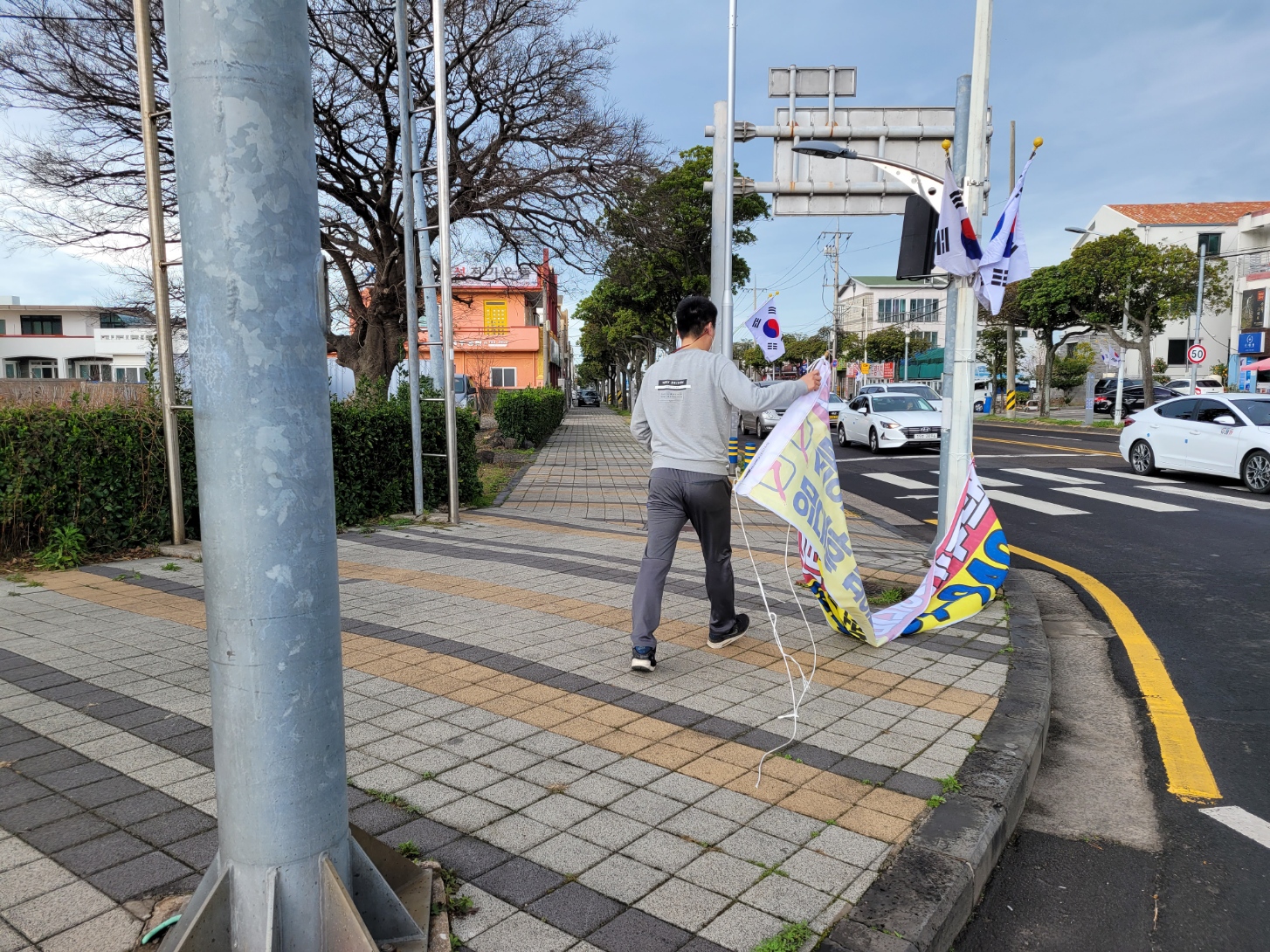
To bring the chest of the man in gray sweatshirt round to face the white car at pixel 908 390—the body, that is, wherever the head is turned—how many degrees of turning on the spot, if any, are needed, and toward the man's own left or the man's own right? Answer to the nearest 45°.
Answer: approximately 45° to the man's own left

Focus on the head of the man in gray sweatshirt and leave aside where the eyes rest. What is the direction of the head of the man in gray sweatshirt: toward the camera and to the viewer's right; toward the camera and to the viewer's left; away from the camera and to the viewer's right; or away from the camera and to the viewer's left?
away from the camera and to the viewer's right

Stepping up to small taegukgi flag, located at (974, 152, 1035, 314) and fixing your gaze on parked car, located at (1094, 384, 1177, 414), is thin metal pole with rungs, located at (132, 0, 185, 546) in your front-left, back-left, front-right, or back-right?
back-left

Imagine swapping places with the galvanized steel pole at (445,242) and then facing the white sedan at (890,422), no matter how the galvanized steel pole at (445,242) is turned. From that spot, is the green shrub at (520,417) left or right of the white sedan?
left

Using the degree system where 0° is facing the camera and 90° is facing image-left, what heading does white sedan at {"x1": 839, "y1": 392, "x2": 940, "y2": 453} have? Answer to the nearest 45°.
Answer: approximately 315°

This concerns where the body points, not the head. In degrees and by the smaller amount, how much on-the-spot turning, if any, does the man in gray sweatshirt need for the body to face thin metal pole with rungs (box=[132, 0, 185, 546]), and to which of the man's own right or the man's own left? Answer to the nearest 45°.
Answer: approximately 90° to the man's own left

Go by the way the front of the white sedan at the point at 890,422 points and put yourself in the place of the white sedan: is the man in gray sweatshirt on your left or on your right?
on your right

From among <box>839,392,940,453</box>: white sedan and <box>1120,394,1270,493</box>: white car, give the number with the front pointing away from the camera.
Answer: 0

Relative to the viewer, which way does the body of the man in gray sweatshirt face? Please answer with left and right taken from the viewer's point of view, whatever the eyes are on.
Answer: facing away from the viewer and to the right of the viewer

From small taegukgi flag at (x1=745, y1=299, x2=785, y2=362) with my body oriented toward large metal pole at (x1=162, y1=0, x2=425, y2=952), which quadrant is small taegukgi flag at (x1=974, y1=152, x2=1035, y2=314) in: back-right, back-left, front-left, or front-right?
front-left

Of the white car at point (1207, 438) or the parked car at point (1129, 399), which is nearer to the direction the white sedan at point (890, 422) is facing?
the white car

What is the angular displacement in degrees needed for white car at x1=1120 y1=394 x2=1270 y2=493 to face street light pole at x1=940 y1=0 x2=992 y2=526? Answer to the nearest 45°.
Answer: approximately 45° to its right

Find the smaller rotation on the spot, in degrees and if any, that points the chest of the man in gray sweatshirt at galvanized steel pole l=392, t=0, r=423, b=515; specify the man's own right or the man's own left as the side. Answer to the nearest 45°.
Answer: approximately 90° to the man's own left

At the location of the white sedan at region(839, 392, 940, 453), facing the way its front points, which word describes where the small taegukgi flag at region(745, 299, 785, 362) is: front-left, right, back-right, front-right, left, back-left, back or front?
front-right
